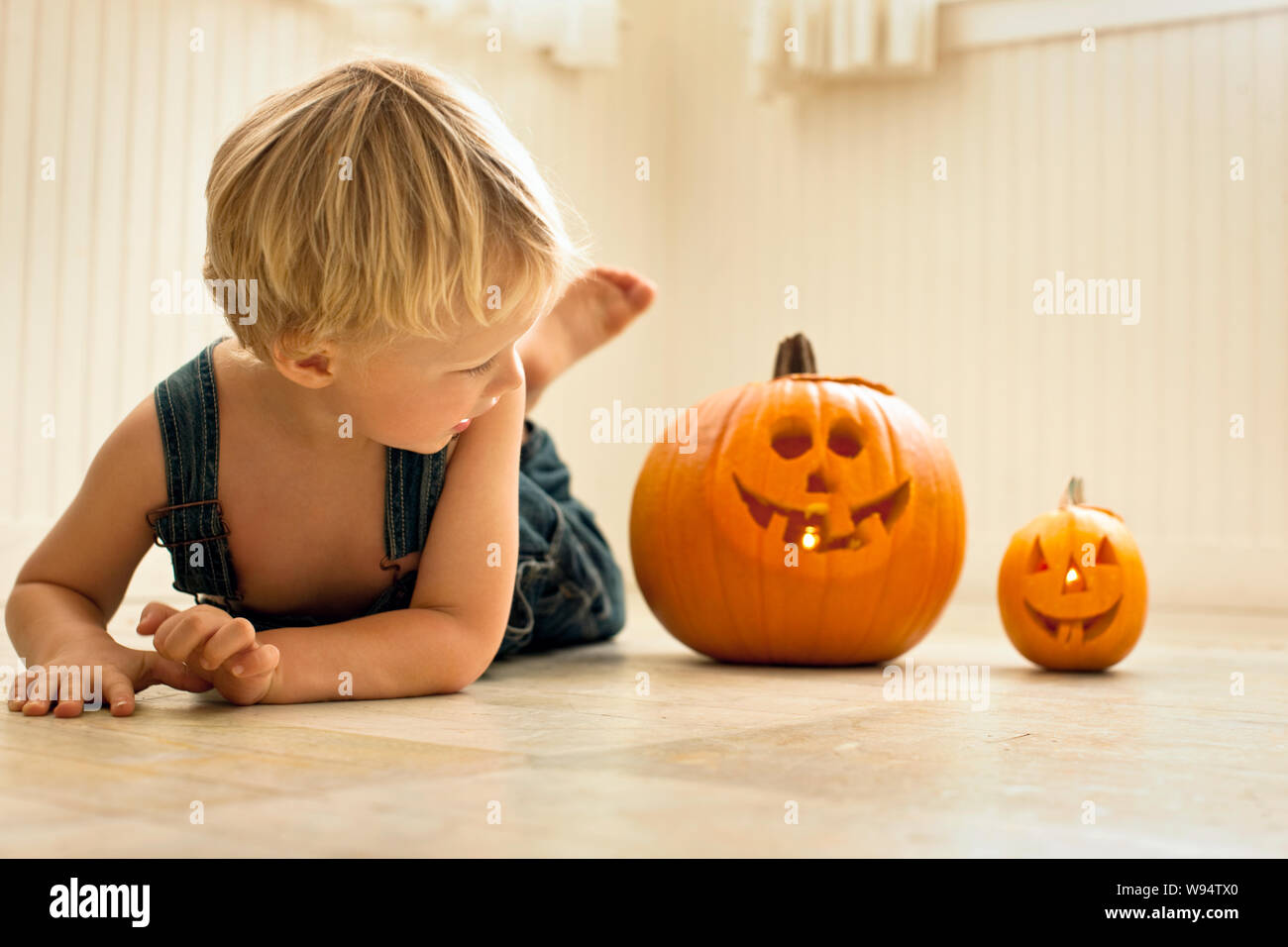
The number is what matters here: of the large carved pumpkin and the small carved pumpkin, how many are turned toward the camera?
2

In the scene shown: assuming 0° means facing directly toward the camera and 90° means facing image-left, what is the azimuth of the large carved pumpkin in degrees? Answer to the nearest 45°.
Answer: approximately 0°

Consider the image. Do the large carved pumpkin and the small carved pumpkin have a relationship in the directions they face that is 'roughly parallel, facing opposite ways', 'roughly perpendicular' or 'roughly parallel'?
roughly parallel
